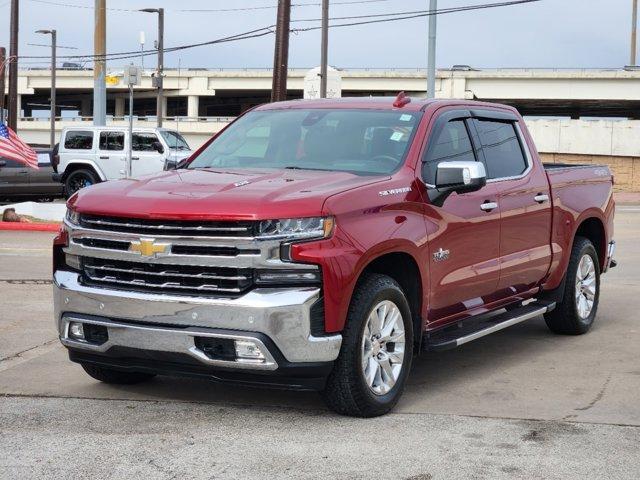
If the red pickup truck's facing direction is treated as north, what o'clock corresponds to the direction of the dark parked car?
The dark parked car is roughly at 4 o'clock from the red pickup truck.

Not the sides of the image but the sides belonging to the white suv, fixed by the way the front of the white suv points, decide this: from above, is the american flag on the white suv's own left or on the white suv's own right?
on the white suv's own right

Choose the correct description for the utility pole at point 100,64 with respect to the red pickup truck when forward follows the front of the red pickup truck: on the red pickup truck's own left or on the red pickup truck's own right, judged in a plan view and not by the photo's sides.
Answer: on the red pickup truck's own right

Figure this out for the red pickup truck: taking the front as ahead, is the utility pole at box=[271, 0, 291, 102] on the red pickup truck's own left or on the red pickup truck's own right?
on the red pickup truck's own right

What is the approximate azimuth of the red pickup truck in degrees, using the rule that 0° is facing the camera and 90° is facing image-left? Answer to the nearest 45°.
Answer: approximately 45°

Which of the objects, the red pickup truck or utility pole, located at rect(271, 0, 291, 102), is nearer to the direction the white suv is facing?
the red pickup truck

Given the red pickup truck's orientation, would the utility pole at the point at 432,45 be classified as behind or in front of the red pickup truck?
behind

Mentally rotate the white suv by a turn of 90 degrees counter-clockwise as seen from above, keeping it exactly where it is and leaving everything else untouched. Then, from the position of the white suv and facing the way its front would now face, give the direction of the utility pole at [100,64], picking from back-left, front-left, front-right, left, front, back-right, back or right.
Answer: front-left

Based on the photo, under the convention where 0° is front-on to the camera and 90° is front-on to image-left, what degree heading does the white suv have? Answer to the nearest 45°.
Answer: approximately 315°

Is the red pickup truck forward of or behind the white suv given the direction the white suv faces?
forward

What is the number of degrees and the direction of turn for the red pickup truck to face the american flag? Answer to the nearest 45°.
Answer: approximately 135° to its right

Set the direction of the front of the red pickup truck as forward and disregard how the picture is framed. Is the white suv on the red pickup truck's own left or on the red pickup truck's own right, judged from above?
on the red pickup truck's own right

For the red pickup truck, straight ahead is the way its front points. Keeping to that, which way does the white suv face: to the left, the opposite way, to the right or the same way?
to the left

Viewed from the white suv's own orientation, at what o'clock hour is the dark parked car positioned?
The dark parked car is roughly at 5 o'clock from the white suv.

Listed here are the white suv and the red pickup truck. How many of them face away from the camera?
0
